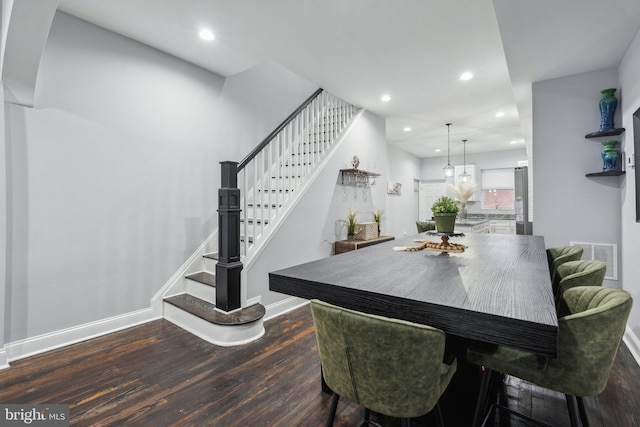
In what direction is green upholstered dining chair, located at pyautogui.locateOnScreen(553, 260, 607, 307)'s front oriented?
to the viewer's left

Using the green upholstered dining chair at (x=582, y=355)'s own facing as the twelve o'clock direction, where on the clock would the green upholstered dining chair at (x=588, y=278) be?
the green upholstered dining chair at (x=588, y=278) is roughly at 3 o'clock from the green upholstered dining chair at (x=582, y=355).

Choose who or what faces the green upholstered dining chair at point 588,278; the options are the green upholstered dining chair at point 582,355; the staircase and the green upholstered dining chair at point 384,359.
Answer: the green upholstered dining chair at point 384,359

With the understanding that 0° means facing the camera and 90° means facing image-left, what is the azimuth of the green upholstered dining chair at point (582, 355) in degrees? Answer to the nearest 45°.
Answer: approximately 90°

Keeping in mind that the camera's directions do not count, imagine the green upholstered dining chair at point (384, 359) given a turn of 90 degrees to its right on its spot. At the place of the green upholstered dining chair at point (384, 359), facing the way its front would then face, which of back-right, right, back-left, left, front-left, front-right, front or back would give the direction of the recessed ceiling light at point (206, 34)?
back

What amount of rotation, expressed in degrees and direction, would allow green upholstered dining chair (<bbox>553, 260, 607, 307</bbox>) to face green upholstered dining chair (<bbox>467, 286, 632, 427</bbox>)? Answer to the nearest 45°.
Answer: approximately 90° to its left

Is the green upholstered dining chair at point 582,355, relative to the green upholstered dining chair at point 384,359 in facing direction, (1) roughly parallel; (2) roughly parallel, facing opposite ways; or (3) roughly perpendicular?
roughly perpendicular

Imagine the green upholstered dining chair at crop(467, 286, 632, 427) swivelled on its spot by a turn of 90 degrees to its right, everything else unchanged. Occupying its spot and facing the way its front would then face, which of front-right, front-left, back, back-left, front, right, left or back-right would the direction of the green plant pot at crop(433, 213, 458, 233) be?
front-left

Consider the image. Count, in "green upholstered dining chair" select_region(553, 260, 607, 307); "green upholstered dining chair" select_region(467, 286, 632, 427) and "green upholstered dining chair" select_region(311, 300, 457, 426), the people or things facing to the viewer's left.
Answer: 2

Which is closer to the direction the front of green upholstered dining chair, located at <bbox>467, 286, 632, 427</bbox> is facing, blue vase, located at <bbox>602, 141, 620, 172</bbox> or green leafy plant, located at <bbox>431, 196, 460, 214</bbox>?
the green leafy plant

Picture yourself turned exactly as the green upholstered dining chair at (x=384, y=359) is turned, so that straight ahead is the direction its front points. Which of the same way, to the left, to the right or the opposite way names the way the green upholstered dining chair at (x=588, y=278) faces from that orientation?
to the left

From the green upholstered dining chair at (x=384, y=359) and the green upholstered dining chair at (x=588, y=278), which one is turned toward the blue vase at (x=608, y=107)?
the green upholstered dining chair at (x=384, y=359)

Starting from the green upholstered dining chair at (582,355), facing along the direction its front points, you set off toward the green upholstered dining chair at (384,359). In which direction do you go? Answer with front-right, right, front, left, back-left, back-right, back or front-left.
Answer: front-left

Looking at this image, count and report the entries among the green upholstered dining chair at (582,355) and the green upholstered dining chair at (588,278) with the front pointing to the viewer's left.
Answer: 2
